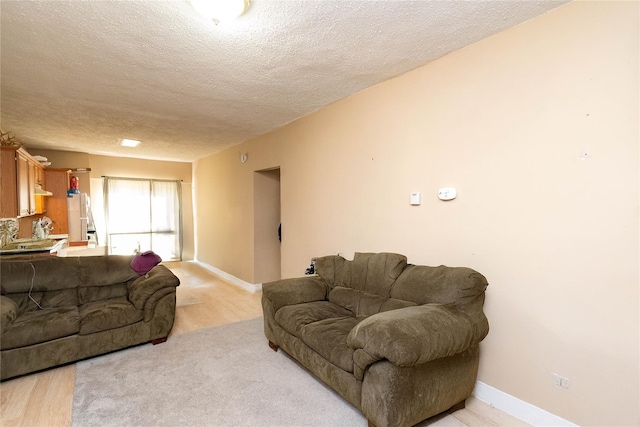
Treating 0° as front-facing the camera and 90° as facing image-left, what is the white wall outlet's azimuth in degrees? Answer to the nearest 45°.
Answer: approximately 45°

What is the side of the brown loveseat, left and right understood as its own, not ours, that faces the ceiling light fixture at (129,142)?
right

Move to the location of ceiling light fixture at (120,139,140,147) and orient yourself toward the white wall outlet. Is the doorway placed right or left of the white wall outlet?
left

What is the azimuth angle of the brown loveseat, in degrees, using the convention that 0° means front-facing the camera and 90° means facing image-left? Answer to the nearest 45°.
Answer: approximately 45°

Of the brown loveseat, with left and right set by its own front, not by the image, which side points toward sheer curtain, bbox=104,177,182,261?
right

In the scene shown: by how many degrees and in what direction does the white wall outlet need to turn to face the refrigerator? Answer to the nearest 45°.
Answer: approximately 45° to its right

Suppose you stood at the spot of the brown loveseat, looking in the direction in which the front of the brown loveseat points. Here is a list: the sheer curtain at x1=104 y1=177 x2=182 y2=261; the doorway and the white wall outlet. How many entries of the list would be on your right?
2

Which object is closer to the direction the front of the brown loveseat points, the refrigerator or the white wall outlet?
the refrigerator

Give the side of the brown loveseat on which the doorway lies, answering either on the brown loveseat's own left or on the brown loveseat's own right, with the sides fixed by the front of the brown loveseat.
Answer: on the brown loveseat's own right
